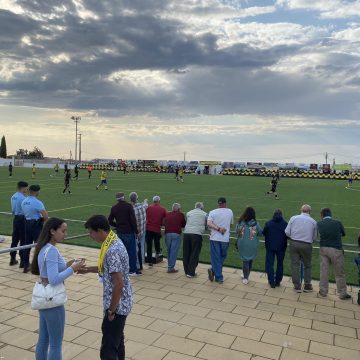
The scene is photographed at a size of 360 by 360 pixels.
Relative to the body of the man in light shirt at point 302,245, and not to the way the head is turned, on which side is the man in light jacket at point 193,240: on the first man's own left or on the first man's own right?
on the first man's own left

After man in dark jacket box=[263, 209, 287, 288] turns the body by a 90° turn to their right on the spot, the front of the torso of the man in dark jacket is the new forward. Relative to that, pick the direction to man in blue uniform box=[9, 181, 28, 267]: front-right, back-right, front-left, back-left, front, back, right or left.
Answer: back

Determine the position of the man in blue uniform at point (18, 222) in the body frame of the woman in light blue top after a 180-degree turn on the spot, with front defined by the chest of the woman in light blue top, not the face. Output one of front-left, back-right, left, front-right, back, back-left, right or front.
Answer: right

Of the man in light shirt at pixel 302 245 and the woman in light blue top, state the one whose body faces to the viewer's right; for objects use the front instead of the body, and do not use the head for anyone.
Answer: the woman in light blue top

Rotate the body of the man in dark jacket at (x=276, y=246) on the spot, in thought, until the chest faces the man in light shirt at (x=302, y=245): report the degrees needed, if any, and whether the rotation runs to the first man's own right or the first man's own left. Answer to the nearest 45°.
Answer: approximately 90° to the first man's own right

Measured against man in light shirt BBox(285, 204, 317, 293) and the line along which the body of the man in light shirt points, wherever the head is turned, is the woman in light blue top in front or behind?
behind

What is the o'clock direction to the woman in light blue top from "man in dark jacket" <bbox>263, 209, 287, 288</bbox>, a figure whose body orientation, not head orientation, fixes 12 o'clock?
The woman in light blue top is roughly at 7 o'clock from the man in dark jacket.

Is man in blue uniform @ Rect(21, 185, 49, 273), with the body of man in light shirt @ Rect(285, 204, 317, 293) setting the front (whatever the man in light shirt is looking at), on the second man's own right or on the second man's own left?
on the second man's own left

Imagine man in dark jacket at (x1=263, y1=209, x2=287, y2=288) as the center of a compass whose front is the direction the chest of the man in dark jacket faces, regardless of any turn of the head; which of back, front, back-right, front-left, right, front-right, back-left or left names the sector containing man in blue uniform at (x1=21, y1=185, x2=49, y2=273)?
left

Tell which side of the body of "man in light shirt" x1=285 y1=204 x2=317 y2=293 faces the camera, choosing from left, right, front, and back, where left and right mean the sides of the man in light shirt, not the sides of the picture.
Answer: back

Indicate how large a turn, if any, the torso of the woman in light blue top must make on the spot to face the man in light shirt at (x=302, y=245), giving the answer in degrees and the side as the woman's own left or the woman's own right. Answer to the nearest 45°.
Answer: approximately 45° to the woman's own left

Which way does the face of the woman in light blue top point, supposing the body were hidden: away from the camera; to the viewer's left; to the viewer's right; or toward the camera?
to the viewer's right

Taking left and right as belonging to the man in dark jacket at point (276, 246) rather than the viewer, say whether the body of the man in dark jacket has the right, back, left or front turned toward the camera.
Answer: back

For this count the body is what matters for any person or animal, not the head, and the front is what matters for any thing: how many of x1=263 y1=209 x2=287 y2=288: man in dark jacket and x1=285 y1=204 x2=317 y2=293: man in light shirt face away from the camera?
2

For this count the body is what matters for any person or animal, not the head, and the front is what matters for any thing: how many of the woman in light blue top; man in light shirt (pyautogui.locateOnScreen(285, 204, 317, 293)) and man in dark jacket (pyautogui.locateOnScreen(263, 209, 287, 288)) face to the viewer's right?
1

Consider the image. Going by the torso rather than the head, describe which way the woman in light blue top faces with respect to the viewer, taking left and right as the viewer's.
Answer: facing to the right of the viewer

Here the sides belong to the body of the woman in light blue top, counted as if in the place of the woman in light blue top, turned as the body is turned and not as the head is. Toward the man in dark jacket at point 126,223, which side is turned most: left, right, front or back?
left

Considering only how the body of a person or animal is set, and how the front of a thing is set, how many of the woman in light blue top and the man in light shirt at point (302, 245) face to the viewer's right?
1
